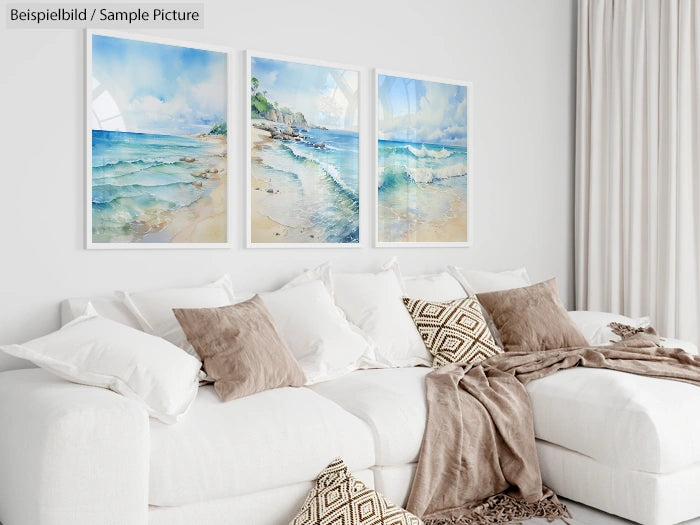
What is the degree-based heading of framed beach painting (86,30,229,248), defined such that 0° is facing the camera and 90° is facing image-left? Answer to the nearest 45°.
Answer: approximately 315°

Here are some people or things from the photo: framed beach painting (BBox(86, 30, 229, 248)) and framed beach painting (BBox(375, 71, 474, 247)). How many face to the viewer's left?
0

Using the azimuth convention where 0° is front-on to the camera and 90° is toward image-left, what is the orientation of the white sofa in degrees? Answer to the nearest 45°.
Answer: approximately 315°

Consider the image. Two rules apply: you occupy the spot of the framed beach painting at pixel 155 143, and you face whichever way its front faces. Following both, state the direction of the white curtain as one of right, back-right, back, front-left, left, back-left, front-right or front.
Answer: front-left

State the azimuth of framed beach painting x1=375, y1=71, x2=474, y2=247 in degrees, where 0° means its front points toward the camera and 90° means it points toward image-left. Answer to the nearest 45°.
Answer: approximately 315°

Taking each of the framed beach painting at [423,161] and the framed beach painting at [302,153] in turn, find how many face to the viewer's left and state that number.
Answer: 0
